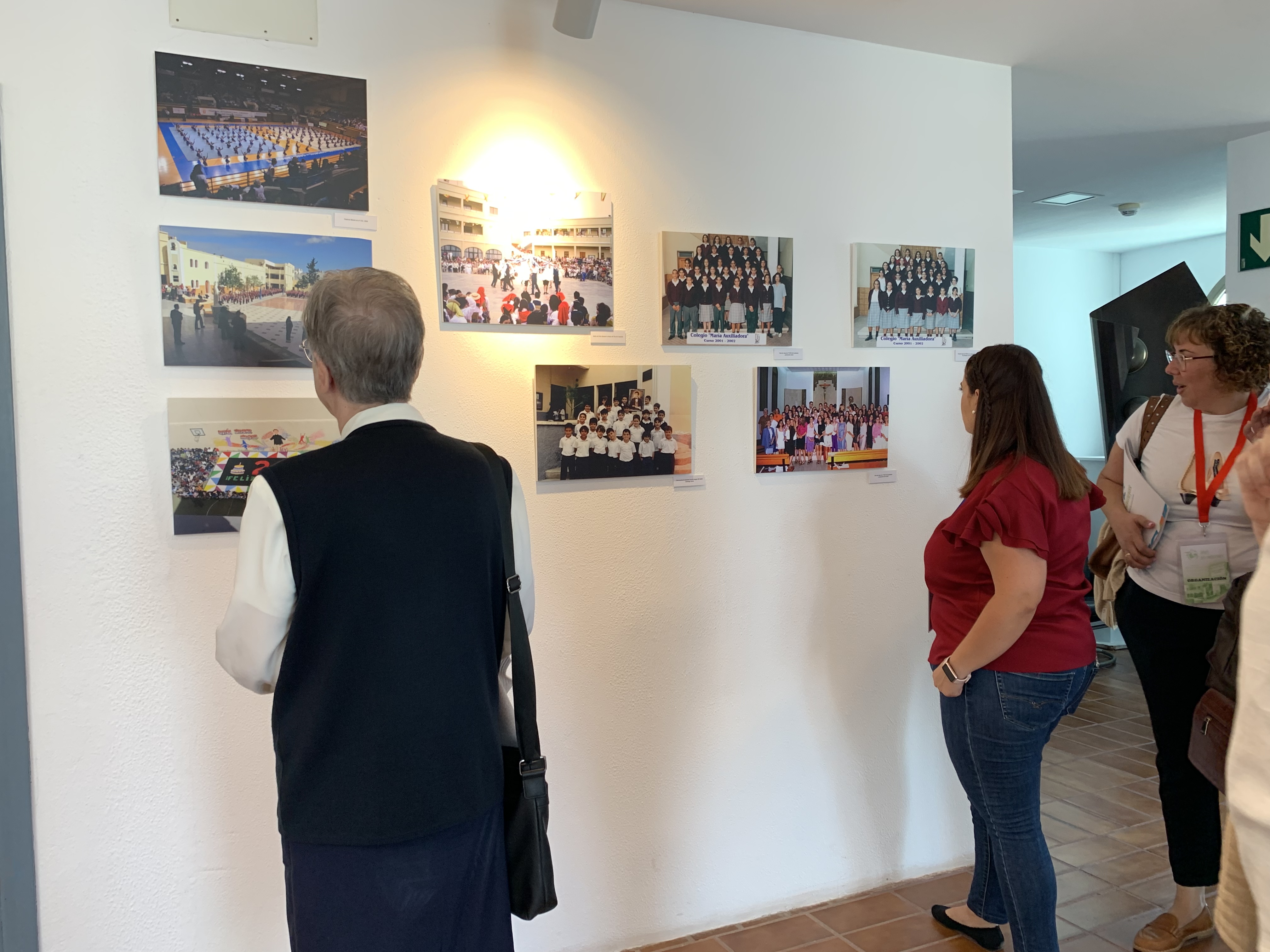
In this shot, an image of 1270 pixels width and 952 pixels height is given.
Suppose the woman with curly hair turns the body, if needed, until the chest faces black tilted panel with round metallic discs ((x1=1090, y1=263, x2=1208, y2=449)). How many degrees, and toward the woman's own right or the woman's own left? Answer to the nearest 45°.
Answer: approximately 135° to the woman's own right

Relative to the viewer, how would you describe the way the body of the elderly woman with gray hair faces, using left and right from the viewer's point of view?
facing away from the viewer

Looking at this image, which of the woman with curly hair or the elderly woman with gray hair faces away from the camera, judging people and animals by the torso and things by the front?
the elderly woman with gray hair

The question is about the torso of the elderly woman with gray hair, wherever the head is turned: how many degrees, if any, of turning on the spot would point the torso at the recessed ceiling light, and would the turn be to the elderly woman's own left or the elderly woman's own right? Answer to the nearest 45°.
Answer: approximately 45° to the elderly woman's own right

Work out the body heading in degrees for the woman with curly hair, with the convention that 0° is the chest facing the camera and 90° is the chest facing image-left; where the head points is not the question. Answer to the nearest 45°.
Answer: approximately 45°

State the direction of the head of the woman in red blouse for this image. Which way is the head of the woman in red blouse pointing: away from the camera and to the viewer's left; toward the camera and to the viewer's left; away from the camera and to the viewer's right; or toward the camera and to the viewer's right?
away from the camera and to the viewer's left

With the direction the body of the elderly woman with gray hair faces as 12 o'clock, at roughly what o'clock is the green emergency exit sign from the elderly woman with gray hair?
The green emergency exit sign is roughly at 2 o'clock from the elderly woman with gray hair.

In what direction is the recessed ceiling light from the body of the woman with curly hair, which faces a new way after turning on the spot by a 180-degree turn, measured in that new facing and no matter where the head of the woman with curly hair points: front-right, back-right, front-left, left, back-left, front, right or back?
front-left

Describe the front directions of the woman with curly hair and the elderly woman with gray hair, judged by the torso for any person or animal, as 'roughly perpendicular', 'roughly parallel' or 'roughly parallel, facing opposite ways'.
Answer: roughly perpendicular

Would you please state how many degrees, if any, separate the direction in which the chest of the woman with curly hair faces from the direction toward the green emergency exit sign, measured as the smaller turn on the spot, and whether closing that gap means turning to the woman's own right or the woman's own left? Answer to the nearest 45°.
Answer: approximately 135° to the woman's own right
